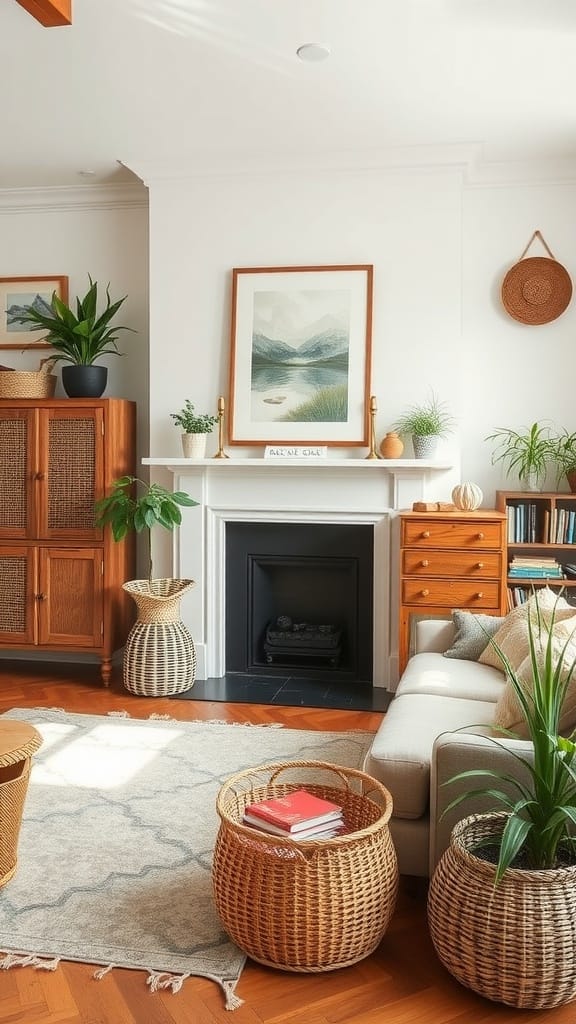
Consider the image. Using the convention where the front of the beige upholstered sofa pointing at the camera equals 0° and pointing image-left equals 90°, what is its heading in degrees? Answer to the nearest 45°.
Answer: approximately 90°

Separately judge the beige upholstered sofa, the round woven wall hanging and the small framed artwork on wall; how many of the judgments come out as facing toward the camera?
2

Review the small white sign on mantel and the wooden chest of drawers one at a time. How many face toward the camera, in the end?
2

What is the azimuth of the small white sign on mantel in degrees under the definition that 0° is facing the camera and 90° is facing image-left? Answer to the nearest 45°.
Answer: approximately 0°

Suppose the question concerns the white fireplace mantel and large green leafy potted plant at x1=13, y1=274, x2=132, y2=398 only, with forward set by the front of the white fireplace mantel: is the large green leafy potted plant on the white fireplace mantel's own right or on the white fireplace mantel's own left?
on the white fireplace mantel's own right

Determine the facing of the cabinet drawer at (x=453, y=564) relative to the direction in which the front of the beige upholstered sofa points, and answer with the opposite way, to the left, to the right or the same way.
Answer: to the left

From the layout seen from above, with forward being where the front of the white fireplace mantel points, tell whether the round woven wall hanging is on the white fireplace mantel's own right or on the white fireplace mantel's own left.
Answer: on the white fireplace mantel's own left

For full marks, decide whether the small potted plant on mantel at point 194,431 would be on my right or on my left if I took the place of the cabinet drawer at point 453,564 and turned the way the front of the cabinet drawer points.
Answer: on my right

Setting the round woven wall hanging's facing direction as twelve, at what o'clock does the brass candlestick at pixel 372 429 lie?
The brass candlestick is roughly at 2 o'clock from the round woven wall hanging.

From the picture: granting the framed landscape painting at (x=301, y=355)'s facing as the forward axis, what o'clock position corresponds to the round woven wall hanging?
The round woven wall hanging is roughly at 9 o'clock from the framed landscape painting.
